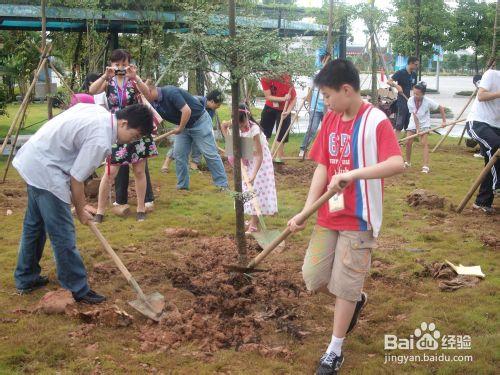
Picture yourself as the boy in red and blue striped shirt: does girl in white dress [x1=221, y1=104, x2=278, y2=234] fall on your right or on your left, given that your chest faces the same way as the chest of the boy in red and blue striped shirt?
on your right

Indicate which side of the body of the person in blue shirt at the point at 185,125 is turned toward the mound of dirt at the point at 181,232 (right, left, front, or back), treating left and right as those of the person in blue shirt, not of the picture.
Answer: left

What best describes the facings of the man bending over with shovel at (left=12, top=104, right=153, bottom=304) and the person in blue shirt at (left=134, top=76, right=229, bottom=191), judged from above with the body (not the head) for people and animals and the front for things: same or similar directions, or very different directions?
very different directions

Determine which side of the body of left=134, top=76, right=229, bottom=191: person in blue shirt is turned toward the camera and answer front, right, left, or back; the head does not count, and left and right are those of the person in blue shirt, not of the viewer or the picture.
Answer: left

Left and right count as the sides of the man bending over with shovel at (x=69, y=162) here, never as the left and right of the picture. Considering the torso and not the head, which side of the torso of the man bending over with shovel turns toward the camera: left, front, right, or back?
right

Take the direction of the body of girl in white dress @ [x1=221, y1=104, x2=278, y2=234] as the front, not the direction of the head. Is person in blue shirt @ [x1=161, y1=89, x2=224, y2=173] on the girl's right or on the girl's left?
on the girl's right
